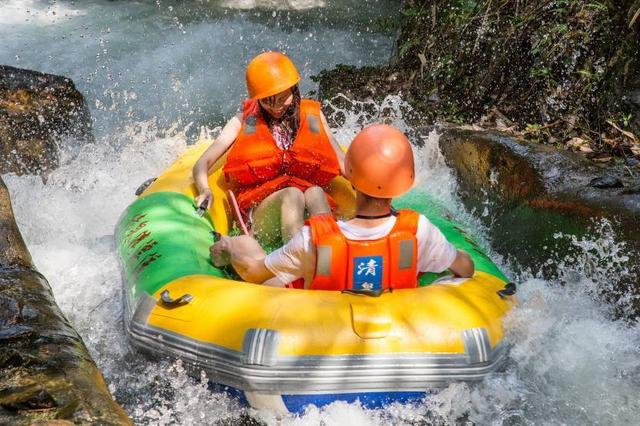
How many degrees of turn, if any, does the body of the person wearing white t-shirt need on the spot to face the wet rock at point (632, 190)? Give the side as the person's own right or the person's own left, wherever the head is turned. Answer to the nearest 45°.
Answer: approximately 45° to the person's own right

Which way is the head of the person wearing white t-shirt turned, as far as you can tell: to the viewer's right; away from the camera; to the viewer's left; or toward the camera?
away from the camera

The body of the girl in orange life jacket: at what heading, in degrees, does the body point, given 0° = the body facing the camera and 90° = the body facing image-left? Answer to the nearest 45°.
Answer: approximately 0°

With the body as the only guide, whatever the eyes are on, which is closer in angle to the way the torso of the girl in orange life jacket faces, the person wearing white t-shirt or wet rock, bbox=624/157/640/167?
the person wearing white t-shirt

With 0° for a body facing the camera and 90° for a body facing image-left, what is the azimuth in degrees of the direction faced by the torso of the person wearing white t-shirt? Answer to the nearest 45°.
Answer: approximately 180°

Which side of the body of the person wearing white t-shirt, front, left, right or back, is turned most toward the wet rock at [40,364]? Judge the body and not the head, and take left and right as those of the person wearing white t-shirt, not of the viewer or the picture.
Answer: left

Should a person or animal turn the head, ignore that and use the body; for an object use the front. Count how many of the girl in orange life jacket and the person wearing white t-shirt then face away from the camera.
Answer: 1

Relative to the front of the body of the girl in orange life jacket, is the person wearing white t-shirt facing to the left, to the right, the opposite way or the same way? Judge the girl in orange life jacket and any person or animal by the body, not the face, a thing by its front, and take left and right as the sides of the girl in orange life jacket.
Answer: the opposite way

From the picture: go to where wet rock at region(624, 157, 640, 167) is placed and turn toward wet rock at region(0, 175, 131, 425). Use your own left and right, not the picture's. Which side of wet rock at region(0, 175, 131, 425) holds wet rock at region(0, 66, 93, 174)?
right
